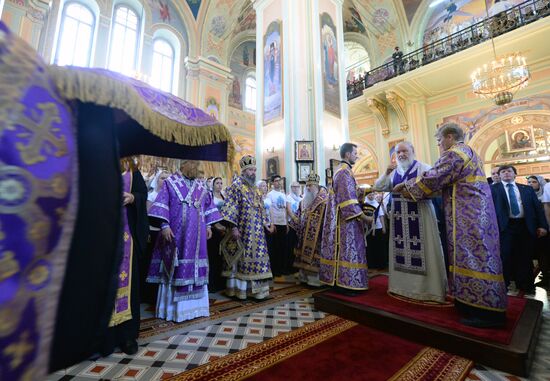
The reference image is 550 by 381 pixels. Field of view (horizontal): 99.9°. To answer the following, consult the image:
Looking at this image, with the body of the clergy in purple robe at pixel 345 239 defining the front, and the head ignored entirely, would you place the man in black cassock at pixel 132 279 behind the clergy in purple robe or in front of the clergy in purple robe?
behind

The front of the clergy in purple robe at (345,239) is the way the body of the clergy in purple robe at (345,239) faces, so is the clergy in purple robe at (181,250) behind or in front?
behind

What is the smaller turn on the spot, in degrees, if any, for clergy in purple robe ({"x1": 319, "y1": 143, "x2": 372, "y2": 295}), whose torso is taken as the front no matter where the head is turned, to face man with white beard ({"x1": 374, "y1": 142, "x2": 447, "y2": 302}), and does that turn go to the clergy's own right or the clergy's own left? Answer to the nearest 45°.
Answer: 0° — they already face them

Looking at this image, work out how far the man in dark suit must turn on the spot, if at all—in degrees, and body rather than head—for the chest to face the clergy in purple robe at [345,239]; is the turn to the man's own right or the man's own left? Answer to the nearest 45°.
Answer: approximately 45° to the man's own right

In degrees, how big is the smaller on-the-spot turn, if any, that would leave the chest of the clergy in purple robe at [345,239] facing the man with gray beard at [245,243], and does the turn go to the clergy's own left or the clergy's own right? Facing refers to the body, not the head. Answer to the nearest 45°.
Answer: approximately 180°

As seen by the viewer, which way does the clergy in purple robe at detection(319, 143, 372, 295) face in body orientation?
to the viewer's right

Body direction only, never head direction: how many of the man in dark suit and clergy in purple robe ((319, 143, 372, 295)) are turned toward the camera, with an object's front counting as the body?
1
